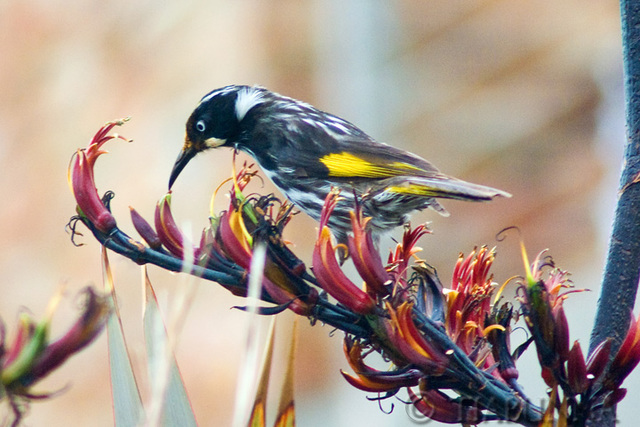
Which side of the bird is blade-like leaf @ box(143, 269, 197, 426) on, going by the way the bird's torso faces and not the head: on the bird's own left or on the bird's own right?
on the bird's own left

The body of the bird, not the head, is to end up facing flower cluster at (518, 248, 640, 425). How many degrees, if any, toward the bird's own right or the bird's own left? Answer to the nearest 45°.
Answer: approximately 135° to the bird's own left

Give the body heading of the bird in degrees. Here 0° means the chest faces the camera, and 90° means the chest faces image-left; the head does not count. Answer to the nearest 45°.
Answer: approximately 90°

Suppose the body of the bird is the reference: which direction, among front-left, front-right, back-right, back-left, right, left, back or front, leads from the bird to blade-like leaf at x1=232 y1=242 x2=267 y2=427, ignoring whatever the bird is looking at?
left

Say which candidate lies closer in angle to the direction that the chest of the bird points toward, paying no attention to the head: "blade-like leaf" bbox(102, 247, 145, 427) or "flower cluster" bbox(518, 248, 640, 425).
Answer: the blade-like leaf
